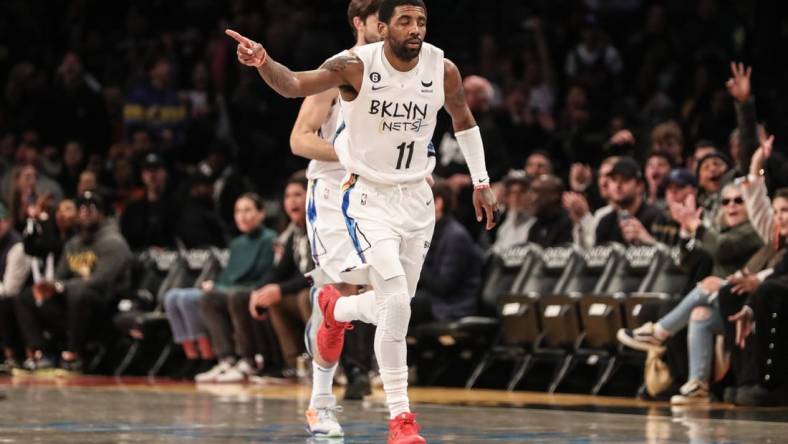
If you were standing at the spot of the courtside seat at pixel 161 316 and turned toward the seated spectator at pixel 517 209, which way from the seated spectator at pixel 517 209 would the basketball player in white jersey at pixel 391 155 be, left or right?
right

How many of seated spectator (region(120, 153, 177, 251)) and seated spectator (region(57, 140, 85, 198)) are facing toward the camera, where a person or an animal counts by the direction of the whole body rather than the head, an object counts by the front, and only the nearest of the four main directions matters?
2

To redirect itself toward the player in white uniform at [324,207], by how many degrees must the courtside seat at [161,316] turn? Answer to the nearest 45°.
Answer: approximately 45° to its left

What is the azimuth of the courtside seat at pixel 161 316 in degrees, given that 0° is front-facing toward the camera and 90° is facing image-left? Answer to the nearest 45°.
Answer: approximately 45°

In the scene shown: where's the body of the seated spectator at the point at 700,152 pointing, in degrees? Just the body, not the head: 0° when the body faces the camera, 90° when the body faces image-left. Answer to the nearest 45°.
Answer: approximately 45°

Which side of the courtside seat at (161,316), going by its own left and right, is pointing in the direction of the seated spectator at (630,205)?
left

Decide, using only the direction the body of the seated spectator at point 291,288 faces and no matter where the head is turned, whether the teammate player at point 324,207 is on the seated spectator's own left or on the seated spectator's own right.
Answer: on the seated spectator's own left

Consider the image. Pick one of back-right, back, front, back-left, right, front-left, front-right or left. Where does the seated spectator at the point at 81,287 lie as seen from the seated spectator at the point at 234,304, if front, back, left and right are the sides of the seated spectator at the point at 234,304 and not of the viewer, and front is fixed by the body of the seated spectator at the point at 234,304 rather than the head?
right
